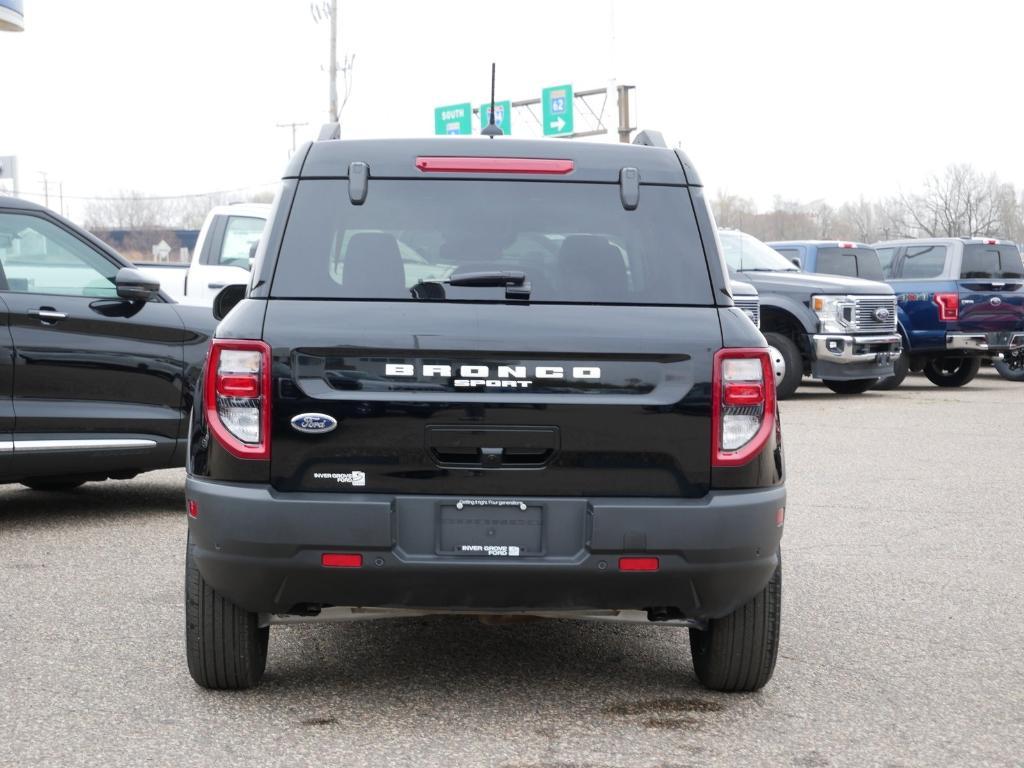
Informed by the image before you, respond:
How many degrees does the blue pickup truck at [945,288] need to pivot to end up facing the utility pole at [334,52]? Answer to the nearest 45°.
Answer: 0° — it already faces it

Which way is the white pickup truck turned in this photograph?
to the viewer's right

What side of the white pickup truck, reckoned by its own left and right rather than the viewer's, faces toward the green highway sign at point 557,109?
left

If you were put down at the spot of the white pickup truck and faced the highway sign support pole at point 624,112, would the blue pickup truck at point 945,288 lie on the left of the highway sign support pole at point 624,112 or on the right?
right

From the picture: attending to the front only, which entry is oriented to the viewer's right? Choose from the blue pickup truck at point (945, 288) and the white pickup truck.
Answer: the white pickup truck

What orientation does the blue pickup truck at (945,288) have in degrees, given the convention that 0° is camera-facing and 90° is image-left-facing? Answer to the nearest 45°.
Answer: approximately 135°

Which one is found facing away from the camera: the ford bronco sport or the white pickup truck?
the ford bronco sport

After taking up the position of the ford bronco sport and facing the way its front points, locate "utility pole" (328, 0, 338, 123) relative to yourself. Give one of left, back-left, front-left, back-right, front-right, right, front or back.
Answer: front

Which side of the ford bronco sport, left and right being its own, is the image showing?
back

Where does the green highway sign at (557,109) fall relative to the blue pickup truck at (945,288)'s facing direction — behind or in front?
in front

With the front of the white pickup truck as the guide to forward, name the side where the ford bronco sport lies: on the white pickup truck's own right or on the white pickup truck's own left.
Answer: on the white pickup truck's own right

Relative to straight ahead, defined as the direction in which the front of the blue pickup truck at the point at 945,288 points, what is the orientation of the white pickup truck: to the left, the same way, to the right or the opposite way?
to the right

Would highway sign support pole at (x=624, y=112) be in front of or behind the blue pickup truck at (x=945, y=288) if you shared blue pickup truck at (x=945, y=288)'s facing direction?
in front

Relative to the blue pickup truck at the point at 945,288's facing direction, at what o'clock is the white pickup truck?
The white pickup truck is roughly at 9 o'clock from the blue pickup truck.

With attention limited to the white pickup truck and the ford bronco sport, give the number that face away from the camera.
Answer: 1

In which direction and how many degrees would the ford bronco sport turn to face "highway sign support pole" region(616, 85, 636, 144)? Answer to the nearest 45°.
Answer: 0° — it already faces it

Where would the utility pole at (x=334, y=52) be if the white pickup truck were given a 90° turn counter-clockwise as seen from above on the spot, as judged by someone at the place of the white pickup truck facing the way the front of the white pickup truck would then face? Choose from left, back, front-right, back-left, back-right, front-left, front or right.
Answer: front

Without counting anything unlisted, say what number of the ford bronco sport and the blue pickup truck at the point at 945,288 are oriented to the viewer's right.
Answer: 0
